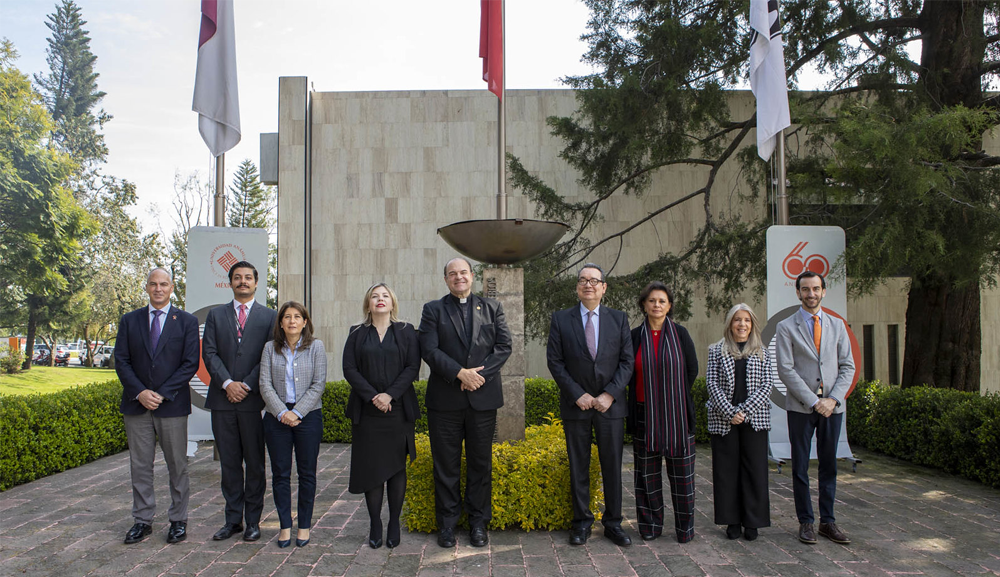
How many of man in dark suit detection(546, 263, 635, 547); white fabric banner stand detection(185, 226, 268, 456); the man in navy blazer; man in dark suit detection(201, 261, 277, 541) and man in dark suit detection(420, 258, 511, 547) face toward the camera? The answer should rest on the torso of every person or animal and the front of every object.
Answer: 5

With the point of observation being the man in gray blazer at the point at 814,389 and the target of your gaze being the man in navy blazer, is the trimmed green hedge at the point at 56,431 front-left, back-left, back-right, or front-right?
front-right

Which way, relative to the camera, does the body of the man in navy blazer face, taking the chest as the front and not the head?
toward the camera

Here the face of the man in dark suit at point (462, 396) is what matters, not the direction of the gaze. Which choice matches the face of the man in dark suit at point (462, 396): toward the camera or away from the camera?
toward the camera

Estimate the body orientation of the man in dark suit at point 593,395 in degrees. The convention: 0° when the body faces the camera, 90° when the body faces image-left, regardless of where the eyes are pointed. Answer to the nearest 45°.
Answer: approximately 0°

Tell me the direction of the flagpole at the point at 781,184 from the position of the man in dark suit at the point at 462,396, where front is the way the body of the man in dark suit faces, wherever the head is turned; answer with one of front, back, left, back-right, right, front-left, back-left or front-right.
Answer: back-left

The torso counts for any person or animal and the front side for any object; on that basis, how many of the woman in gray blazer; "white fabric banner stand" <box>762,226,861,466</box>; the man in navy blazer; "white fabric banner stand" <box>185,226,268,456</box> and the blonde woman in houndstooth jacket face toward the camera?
5

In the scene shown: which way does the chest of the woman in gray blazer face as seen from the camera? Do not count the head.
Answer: toward the camera

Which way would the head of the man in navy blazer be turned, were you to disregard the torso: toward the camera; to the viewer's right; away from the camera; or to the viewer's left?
toward the camera

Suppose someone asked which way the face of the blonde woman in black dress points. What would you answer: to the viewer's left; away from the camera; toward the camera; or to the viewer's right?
toward the camera

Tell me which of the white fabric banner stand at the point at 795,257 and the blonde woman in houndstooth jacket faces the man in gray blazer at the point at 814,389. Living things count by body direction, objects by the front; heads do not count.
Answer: the white fabric banner stand

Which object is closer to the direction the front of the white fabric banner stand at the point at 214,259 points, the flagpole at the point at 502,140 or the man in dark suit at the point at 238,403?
the man in dark suit

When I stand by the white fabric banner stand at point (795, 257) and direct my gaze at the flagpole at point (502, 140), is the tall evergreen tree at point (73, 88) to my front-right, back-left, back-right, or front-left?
front-right

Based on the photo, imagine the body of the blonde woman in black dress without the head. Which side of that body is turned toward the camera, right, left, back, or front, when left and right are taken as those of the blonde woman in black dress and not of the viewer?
front

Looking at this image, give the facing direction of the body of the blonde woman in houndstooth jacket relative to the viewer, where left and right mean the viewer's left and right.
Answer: facing the viewer
